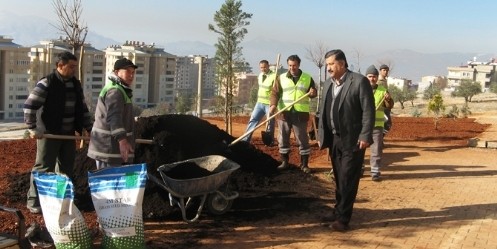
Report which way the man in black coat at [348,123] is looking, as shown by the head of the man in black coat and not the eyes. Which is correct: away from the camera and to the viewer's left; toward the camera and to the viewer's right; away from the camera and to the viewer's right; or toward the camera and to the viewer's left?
toward the camera and to the viewer's left

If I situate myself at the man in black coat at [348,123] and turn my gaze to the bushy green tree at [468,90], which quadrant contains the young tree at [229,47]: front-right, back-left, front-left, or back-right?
front-left

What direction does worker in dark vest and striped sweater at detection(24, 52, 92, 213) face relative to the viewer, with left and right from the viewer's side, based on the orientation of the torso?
facing the viewer and to the right of the viewer

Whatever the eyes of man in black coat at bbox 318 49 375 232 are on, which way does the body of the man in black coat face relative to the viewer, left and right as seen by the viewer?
facing the viewer and to the left of the viewer

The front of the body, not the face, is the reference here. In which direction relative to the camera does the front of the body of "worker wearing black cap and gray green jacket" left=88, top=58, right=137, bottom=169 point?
to the viewer's right

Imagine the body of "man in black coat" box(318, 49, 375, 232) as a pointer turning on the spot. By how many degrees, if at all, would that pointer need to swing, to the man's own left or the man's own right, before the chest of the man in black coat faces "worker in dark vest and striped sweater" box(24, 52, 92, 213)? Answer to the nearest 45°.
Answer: approximately 45° to the man's own right

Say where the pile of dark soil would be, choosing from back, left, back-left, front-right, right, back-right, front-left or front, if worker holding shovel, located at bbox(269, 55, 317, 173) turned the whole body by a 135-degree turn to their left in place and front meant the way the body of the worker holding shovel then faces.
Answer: back

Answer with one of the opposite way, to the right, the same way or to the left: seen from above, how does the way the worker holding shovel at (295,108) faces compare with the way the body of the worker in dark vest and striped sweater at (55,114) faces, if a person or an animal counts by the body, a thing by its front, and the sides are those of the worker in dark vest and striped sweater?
to the right

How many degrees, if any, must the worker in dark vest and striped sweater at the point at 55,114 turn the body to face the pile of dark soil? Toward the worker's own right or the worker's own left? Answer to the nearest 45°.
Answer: approximately 90° to the worker's own left

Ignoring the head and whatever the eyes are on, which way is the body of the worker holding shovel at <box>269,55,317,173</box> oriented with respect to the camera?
toward the camera

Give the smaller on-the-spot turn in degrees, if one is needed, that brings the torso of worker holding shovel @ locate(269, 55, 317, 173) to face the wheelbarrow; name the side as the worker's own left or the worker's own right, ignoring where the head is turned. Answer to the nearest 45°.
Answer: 0° — they already face it

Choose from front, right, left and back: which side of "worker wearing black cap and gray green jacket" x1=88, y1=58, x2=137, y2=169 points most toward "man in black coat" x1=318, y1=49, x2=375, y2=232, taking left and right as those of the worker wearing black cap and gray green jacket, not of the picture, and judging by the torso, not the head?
front

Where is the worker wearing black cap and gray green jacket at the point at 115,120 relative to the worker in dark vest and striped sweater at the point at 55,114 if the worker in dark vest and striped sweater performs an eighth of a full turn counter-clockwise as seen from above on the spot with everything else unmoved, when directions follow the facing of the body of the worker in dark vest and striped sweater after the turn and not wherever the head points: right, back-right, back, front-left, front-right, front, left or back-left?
front-right

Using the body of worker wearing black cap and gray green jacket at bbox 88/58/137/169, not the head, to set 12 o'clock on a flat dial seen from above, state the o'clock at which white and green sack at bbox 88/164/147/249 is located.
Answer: The white and green sack is roughly at 3 o'clock from the worker wearing black cap and gray green jacket.

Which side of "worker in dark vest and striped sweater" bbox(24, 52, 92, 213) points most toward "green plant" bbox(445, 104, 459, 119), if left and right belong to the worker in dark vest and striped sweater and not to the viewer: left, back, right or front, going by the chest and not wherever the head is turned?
left

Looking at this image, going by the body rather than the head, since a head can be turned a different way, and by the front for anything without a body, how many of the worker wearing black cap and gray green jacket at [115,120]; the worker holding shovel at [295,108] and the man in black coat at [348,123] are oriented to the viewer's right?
1

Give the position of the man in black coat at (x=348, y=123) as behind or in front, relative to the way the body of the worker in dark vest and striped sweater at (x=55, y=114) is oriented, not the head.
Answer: in front
